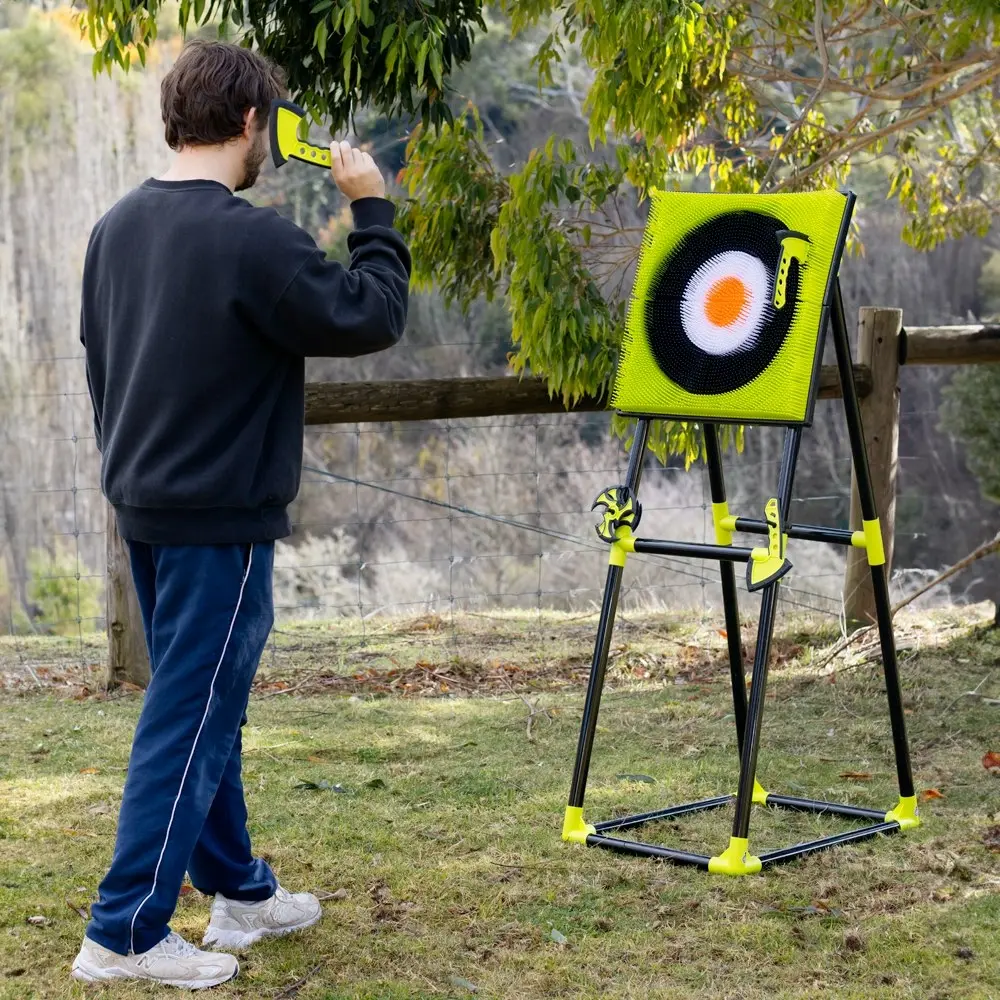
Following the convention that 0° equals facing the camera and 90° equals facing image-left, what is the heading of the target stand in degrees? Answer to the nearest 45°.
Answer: approximately 45°

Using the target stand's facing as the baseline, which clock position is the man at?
The man is roughly at 12 o'clock from the target stand.

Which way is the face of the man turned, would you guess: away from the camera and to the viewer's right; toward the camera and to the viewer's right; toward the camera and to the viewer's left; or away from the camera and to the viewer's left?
away from the camera and to the viewer's right

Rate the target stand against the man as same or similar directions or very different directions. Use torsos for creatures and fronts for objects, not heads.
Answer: very different directions

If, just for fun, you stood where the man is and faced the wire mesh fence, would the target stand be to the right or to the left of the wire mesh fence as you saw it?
right

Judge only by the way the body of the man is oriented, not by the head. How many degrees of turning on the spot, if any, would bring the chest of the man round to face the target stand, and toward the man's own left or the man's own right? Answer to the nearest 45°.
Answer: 0° — they already face it

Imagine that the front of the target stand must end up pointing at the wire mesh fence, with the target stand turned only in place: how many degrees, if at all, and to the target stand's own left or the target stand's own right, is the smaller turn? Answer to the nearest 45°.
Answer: approximately 135° to the target stand's own right

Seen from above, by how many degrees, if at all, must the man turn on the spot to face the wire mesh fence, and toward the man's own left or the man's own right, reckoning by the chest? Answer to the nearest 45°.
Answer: approximately 45° to the man's own left

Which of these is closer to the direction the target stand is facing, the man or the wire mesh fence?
the man

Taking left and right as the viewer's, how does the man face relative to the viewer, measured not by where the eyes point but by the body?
facing away from the viewer and to the right of the viewer
